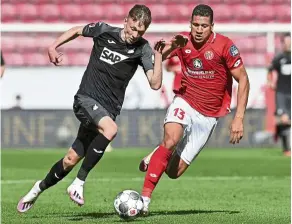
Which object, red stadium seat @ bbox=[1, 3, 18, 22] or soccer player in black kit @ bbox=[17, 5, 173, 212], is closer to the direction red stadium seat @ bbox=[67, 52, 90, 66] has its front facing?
the soccer player in black kit

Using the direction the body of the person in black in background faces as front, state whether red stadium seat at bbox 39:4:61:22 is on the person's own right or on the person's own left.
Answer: on the person's own right

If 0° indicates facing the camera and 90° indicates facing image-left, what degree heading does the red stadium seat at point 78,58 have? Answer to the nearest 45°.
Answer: approximately 0°

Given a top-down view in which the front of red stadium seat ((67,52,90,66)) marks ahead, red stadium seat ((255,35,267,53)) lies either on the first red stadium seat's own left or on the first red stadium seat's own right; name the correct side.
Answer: on the first red stadium seat's own left

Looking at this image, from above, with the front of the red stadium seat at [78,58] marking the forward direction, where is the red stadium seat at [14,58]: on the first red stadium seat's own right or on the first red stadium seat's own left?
on the first red stadium seat's own right

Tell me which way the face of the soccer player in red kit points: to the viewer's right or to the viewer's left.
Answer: to the viewer's left

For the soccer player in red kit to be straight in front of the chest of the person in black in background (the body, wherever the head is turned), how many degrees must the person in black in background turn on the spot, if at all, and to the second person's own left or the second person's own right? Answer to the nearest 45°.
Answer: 0° — they already face them
